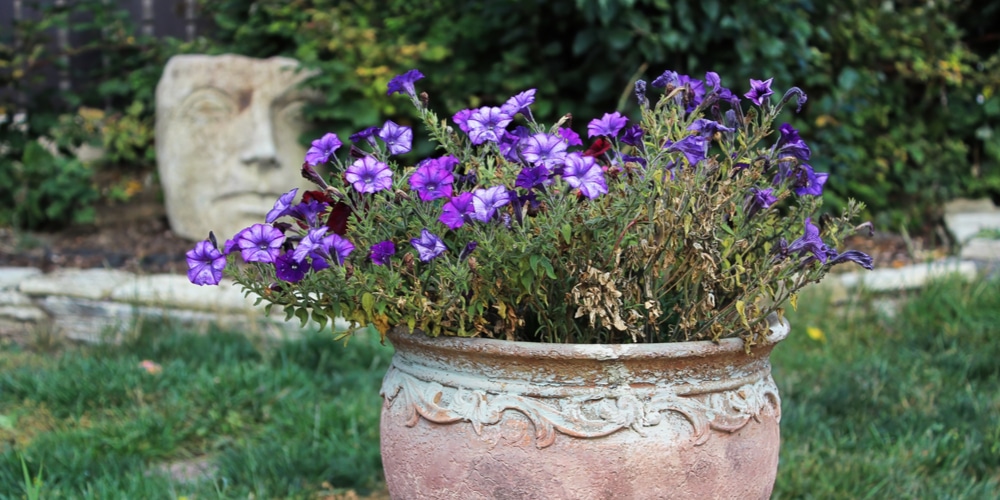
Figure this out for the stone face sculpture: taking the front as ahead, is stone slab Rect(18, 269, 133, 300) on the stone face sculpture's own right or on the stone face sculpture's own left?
on the stone face sculpture's own right

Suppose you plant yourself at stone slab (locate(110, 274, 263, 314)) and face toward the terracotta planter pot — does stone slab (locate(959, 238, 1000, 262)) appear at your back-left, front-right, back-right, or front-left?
front-left

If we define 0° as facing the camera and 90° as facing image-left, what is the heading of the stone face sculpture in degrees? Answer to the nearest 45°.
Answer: approximately 315°

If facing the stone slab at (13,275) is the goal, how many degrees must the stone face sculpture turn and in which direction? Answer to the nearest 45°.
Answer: approximately 135° to its right

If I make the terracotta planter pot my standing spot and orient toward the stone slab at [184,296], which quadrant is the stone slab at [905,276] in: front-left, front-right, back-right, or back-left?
front-right

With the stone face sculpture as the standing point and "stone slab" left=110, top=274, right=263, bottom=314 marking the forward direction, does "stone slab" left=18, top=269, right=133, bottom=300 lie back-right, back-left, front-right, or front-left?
front-right

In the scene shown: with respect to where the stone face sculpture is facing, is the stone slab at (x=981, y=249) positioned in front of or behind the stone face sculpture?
in front

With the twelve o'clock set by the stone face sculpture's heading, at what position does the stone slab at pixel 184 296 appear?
The stone slab is roughly at 2 o'clock from the stone face sculpture.

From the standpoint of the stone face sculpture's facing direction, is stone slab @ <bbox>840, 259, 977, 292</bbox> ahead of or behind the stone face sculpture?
ahead
